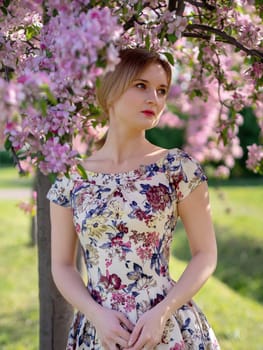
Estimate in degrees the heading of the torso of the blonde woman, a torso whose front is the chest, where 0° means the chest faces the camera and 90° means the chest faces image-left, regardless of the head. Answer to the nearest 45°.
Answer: approximately 0°
